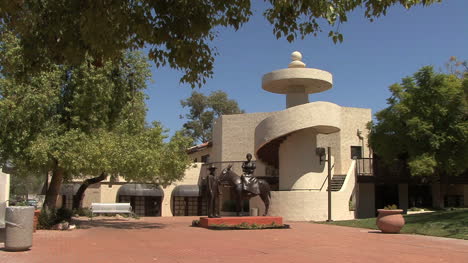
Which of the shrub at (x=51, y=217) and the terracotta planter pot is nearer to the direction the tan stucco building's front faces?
the terracotta planter pot

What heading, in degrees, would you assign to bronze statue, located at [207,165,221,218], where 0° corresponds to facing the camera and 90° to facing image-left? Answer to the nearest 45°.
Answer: approximately 45°

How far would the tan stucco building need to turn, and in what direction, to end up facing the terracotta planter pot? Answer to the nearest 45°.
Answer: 0° — it already faces it

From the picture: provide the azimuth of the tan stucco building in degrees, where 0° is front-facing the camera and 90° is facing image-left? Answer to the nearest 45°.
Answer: approximately 0°

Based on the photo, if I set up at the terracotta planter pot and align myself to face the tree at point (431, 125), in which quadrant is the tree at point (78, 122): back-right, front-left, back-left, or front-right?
back-left

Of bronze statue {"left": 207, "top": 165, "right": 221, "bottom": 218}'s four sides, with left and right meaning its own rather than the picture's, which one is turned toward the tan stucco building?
back

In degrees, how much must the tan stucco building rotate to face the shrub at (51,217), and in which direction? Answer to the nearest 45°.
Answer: approximately 45° to its right
